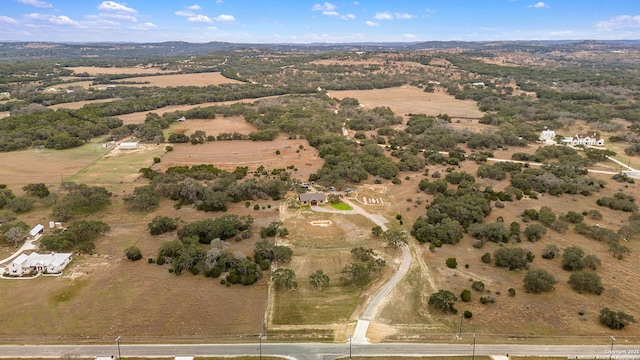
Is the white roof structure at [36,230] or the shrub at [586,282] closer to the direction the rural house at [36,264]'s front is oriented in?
the shrub

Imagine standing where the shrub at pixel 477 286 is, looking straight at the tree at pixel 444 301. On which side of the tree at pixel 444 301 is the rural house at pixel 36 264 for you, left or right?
right

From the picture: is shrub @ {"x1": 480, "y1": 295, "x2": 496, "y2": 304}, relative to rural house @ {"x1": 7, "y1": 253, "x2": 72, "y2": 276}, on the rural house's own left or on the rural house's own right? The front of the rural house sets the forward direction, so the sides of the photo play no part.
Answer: on the rural house's own left

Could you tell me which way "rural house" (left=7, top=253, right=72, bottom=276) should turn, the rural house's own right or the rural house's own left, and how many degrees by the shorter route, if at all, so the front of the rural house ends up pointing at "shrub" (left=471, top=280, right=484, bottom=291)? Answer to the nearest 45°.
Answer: approximately 45° to the rural house's own left

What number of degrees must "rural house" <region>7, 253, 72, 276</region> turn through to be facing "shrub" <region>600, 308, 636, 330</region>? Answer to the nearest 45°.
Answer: approximately 45° to its left

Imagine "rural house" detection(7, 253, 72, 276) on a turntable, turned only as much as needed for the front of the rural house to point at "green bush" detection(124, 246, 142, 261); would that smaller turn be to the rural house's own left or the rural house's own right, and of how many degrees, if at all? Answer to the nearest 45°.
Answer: approximately 90° to the rural house's own left

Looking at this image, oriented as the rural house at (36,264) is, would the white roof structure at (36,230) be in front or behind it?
behind

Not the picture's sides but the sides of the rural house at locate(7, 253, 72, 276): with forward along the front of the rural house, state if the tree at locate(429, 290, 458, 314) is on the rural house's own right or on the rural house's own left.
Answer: on the rural house's own left

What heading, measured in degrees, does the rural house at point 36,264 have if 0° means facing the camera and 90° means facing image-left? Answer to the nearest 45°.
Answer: approximately 0°
